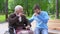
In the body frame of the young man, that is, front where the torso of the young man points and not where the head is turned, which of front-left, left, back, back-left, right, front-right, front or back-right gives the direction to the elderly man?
front-right

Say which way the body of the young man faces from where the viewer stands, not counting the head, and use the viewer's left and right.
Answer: facing the viewer and to the left of the viewer

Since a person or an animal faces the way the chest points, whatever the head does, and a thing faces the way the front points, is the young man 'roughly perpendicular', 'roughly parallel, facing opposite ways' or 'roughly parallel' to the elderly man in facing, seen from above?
roughly perpendicular

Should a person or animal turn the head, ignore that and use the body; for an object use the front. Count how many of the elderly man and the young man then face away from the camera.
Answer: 0

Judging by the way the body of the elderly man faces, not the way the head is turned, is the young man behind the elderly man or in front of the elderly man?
in front

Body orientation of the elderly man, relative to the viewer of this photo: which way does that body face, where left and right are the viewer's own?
facing the viewer and to the right of the viewer
